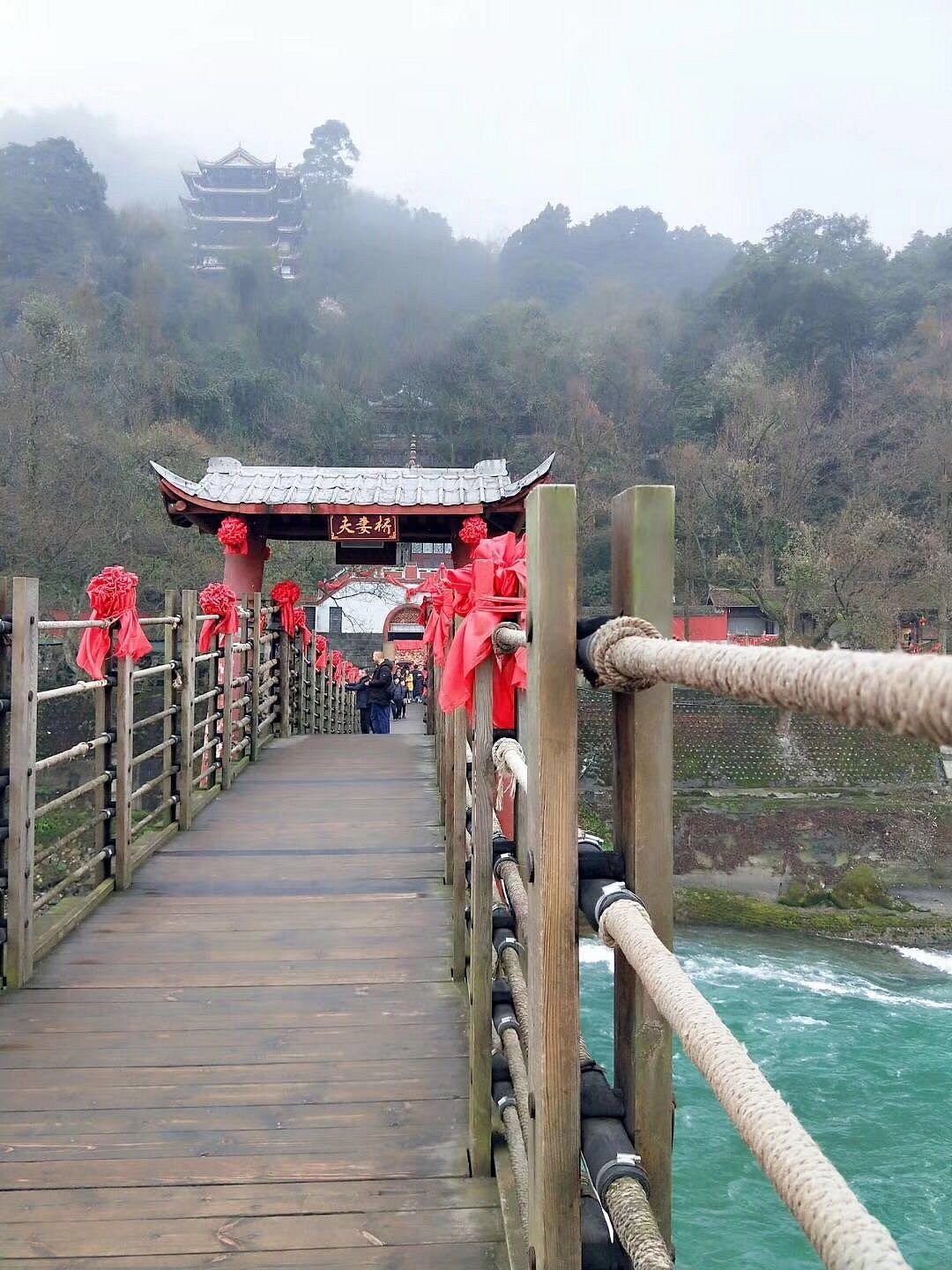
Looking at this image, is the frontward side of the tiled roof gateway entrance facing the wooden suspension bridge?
yes

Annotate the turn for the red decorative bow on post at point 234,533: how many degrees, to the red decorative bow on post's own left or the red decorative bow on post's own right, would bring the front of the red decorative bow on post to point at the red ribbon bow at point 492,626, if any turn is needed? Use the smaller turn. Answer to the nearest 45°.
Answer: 0° — it already faces it

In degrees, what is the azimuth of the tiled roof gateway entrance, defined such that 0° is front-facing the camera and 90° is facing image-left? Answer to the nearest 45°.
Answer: approximately 0°

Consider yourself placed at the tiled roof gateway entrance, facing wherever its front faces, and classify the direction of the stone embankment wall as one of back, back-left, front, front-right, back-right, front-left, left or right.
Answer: back-left

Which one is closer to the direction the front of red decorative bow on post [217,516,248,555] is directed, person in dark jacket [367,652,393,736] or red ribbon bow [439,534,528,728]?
the red ribbon bow
